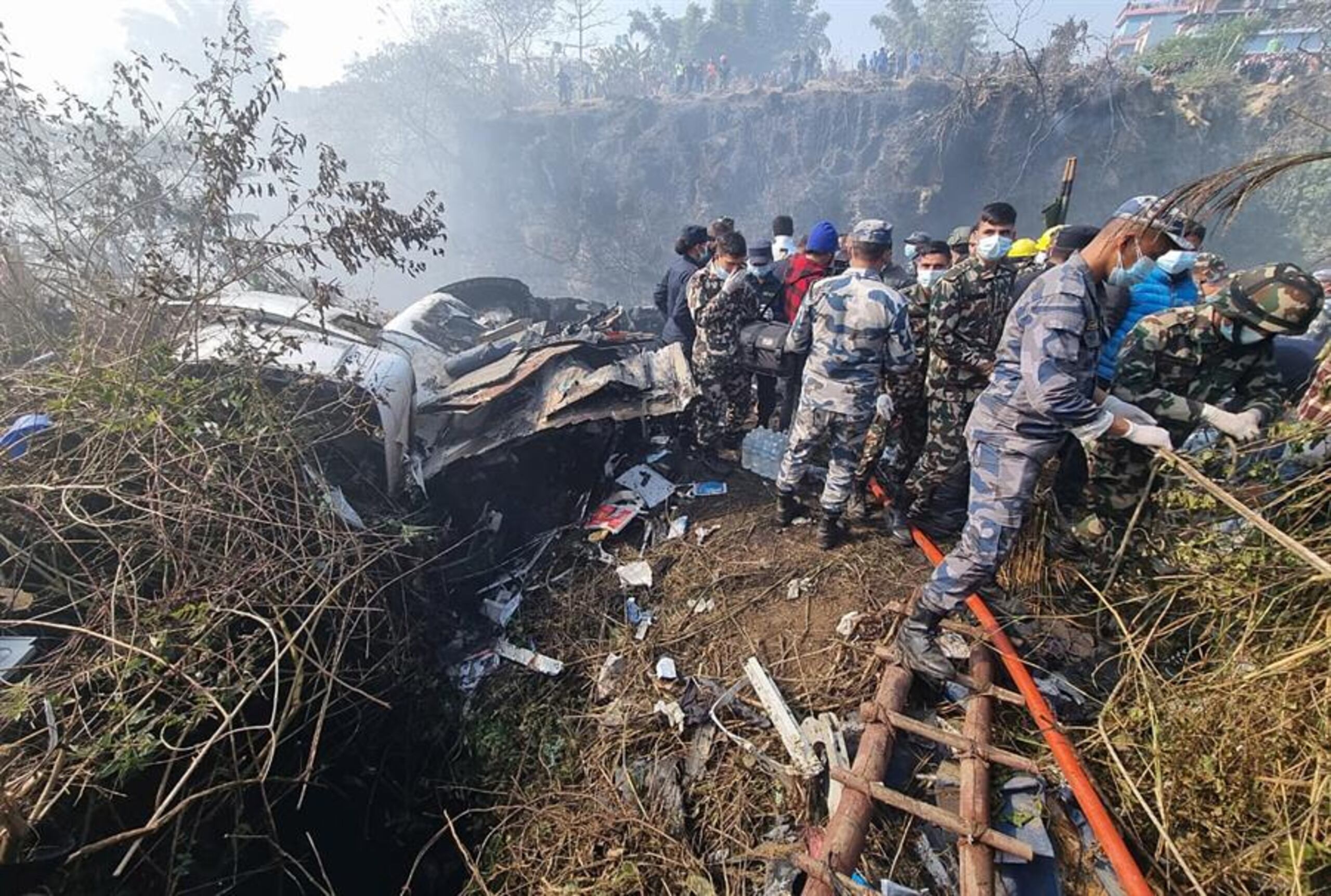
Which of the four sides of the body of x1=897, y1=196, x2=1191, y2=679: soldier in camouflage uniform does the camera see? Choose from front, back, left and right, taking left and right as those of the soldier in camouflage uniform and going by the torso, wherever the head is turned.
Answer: right

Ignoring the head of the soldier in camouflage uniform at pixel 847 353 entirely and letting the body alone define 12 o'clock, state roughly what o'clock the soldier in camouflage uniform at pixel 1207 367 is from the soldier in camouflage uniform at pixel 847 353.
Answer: the soldier in camouflage uniform at pixel 1207 367 is roughly at 3 o'clock from the soldier in camouflage uniform at pixel 847 353.

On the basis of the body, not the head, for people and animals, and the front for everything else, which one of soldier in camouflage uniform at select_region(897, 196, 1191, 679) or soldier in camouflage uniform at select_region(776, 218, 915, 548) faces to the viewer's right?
soldier in camouflage uniform at select_region(897, 196, 1191, 679)

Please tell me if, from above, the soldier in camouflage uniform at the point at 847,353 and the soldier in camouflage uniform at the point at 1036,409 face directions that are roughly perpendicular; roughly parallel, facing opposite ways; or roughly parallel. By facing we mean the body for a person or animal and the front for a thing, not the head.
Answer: roughly perpendicular

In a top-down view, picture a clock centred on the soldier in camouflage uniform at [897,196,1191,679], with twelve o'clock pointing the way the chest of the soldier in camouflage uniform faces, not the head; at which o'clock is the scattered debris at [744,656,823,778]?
The scattered debris is roughly at 4 o'clock from the soldier in camouflage uniform.

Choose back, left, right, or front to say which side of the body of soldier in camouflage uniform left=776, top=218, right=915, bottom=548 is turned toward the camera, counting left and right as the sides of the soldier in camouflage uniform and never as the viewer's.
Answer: back

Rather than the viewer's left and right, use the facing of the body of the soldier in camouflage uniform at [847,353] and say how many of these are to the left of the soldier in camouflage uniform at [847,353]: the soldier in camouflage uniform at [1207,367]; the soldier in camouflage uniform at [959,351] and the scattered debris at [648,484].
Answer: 1

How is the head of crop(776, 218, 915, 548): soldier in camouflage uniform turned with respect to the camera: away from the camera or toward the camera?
away from the camera

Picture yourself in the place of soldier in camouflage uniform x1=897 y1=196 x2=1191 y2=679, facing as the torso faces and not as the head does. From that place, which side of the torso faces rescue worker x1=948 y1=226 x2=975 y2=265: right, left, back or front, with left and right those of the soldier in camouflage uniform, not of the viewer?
left
